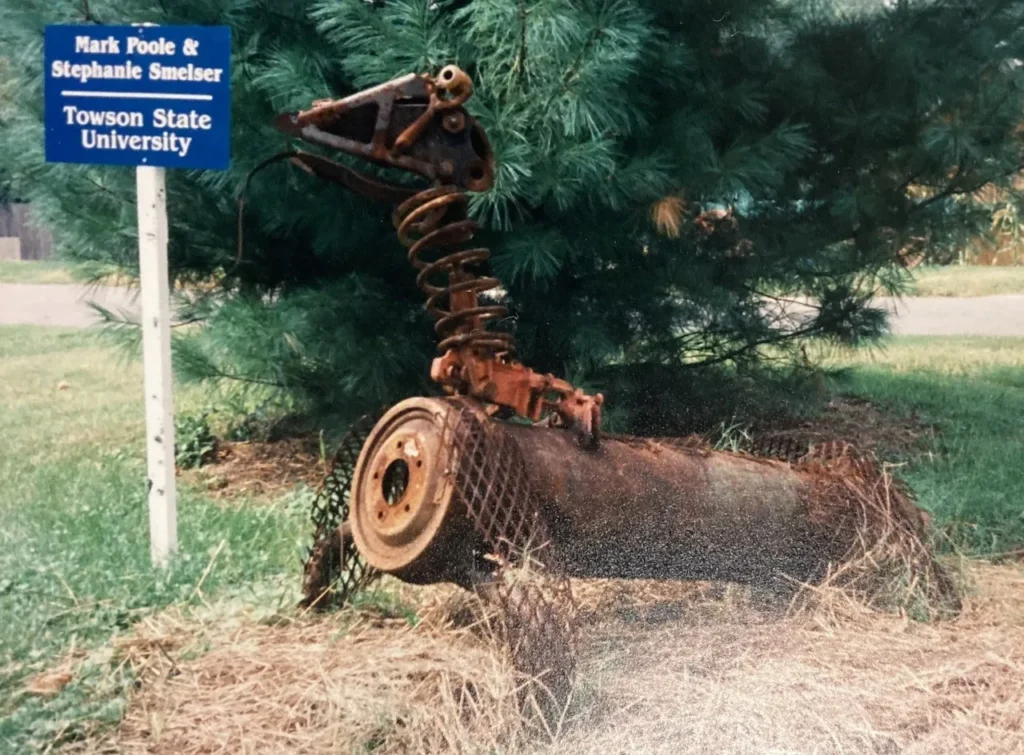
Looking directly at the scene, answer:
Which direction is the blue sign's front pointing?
toward the camera

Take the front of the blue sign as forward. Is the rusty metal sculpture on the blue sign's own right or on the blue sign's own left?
on the blue sign's own left

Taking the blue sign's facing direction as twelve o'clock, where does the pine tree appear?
The pine tree is roughly at 8 o'clock from the blue sign.

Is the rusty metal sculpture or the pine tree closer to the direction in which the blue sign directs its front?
the rusty metal sculpture
